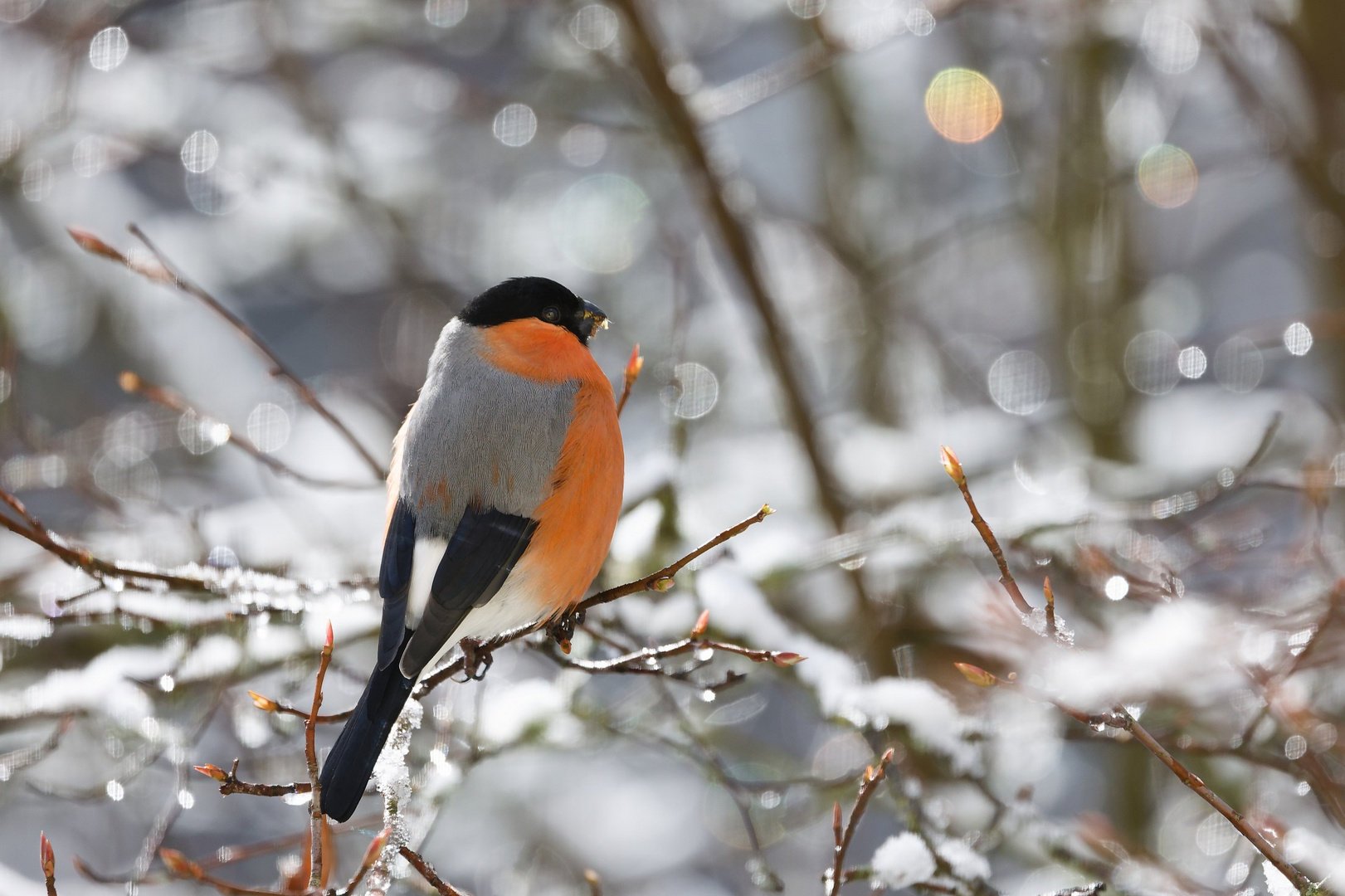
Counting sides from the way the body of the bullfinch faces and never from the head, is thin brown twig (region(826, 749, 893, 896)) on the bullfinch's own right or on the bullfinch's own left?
on the bullfinch's own right

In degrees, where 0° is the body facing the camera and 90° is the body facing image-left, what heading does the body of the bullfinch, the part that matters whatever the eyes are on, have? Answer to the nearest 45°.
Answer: approximately 225°

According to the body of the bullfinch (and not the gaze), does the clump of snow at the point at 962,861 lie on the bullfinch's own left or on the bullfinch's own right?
on the bullfinch's own right

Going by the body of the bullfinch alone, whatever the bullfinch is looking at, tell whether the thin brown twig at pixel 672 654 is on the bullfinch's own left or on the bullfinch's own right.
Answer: on the bullfinch's own right
